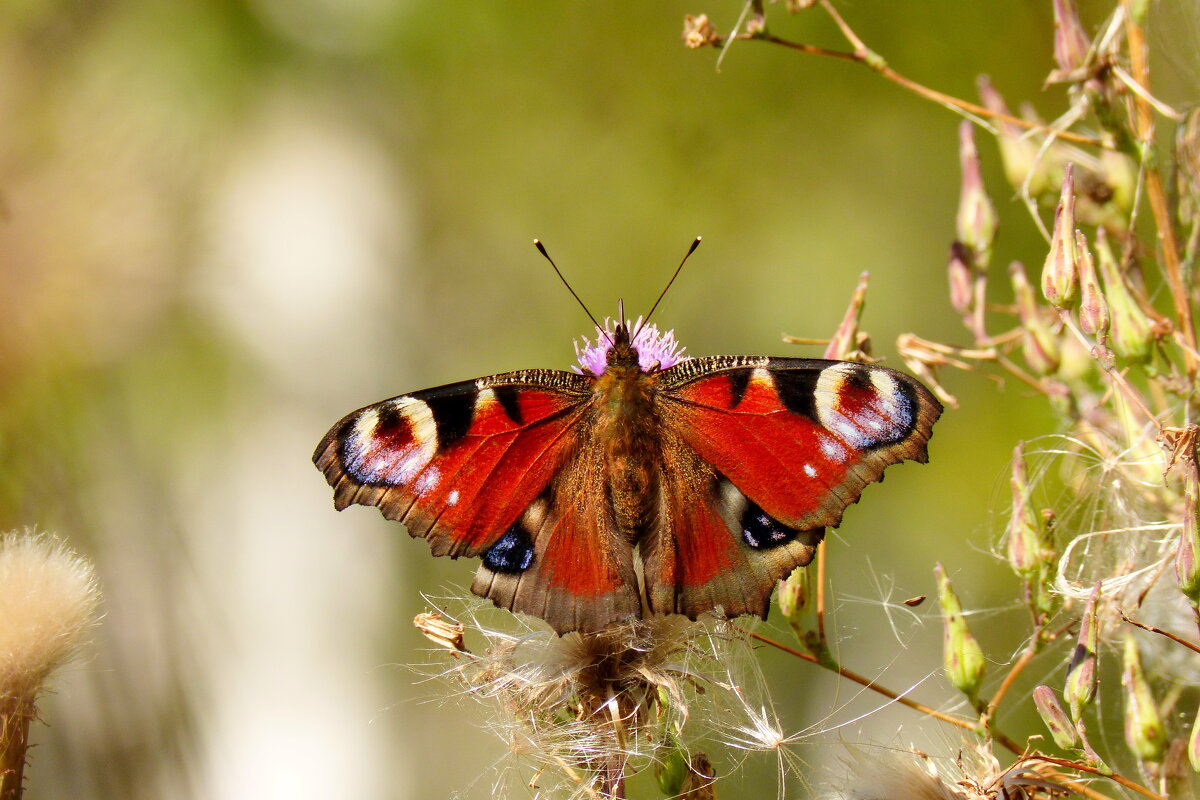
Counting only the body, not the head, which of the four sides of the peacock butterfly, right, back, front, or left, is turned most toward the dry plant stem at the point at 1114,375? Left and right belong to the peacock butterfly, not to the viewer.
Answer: right

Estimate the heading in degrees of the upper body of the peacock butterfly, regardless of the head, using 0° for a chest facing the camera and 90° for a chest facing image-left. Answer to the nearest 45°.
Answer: approximately 180°
